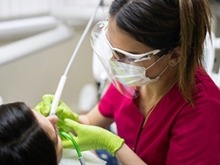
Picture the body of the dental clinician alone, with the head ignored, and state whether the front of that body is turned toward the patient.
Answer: yes

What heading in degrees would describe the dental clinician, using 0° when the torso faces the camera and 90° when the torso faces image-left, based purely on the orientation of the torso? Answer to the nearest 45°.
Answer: approximately 45°
